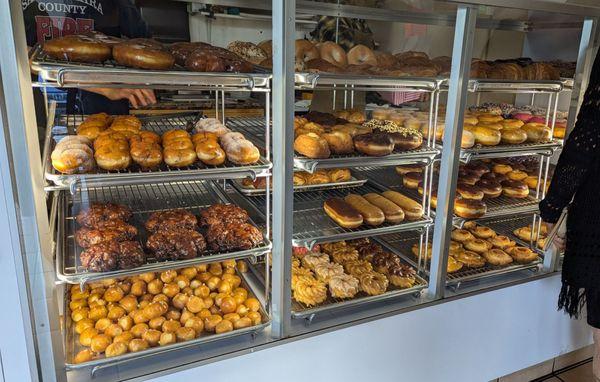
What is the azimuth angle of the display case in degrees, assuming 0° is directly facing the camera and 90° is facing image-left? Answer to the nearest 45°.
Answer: approximately 315°
